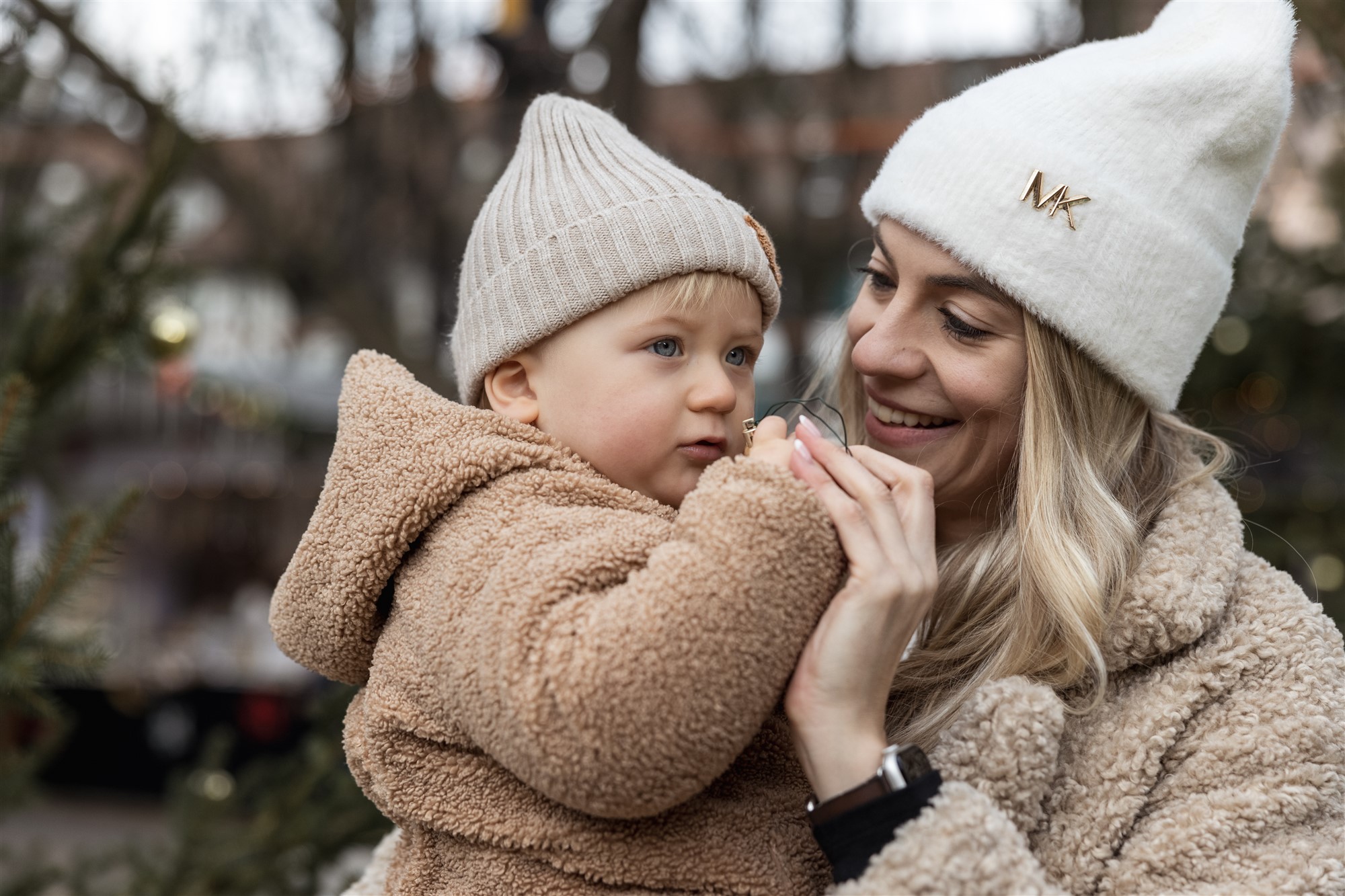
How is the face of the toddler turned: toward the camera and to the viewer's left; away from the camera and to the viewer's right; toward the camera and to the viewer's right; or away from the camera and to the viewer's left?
toward the camera and to the viewer's right

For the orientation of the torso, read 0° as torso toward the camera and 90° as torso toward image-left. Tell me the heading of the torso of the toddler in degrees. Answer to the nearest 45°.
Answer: approximately 270°

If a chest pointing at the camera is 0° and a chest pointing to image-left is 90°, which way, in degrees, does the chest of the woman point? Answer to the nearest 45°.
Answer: approximately 45°

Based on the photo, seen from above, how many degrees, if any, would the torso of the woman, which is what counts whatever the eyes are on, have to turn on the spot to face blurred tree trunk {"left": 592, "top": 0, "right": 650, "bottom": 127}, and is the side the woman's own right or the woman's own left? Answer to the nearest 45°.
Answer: approximately 90° to the woman's own right

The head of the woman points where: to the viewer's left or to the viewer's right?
to the viewer's left

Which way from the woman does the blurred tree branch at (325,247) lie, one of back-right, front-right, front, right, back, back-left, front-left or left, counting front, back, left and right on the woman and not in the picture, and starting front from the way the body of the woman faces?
right

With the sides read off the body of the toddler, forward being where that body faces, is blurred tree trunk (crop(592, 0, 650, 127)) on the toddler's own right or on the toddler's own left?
on the toddler's own left
